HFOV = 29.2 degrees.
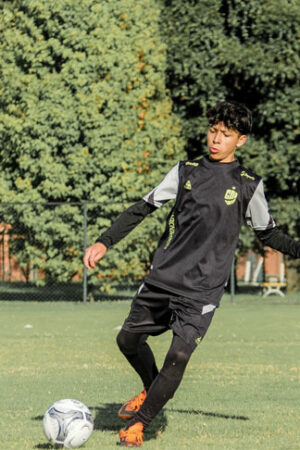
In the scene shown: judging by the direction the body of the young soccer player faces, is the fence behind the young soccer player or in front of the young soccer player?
behind

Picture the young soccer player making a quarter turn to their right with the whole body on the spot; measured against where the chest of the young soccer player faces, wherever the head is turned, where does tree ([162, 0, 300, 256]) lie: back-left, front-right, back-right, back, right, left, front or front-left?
right

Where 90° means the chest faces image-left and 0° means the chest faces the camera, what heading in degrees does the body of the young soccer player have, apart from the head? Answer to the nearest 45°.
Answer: approximately 0°
